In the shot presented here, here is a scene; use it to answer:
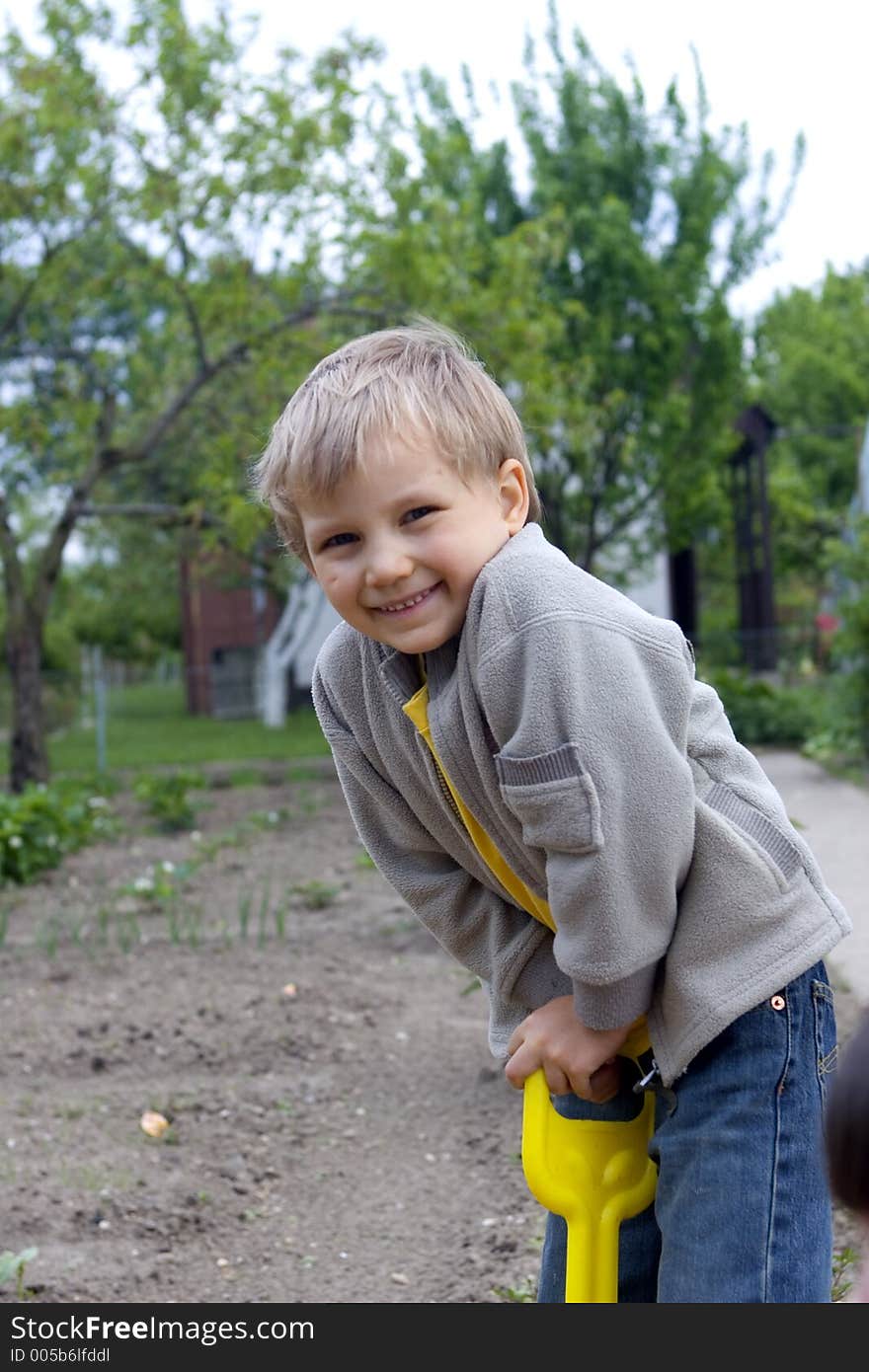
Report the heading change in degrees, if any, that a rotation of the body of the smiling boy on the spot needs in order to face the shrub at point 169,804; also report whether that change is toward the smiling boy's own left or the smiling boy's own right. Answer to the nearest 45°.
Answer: approximately 135° to the smiling boy's own right

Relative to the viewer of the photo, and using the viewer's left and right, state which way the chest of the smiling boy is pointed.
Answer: facing the viewer and to the left of the viewer

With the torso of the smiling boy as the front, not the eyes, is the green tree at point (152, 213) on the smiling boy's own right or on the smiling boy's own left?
on the smiling boy's own right

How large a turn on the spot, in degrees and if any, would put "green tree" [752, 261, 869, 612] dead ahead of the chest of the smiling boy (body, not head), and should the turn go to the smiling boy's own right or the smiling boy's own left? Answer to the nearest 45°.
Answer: approximately 135° to the smiling boy's own right

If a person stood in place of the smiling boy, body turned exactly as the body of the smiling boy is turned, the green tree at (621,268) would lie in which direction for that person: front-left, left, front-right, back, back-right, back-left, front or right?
back-right

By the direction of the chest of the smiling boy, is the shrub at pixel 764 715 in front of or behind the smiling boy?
behind

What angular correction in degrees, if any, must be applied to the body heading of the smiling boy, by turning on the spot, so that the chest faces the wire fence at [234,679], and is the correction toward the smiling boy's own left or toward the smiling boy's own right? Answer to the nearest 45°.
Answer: approximately 135° to the smiling boy's own right
